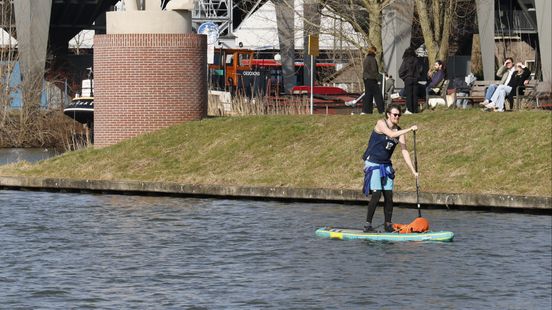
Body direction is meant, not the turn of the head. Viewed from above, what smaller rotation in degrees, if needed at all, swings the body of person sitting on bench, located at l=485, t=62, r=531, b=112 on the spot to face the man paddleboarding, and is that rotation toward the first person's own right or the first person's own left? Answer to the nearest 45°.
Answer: approximately 45° to the first person's own left

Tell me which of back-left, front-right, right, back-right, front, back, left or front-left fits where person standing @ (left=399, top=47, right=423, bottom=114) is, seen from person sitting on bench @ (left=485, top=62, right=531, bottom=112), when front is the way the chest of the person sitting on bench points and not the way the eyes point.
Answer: front-right

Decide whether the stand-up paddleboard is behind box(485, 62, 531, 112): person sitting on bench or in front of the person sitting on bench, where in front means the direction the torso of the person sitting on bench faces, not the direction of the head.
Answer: in front

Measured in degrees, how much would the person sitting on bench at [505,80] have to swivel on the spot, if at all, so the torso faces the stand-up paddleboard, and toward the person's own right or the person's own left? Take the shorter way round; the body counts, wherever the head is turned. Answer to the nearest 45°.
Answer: approximately 45° to the person's own left

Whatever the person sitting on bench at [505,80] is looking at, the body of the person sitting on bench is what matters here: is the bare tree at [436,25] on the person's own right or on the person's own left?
on the person's own right

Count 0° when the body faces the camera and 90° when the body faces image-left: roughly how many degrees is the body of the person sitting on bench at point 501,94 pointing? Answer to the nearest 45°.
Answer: approximately 45°

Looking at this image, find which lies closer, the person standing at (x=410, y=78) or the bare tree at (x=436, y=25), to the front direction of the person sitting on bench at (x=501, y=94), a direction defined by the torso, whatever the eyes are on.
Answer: the person standing

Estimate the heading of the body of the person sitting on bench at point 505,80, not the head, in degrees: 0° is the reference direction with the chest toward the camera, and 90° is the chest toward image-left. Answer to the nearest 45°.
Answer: approximately 45°

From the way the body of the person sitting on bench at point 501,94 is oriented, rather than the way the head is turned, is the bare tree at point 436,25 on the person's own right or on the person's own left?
on the person's own right
